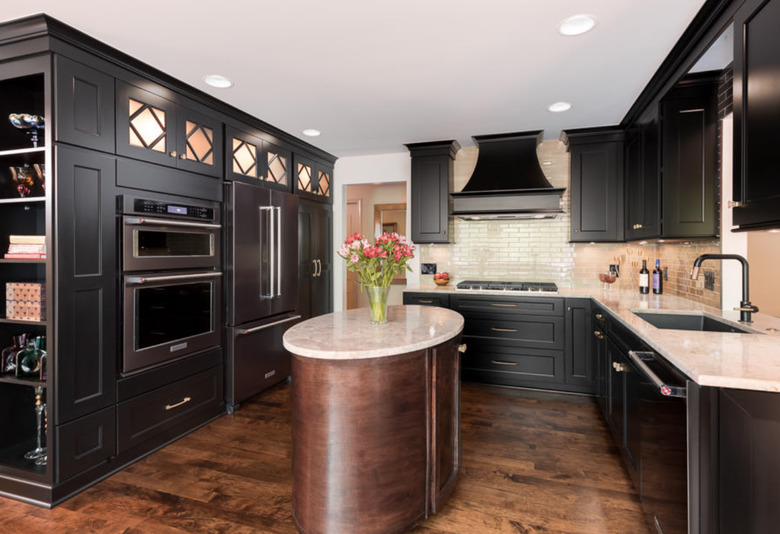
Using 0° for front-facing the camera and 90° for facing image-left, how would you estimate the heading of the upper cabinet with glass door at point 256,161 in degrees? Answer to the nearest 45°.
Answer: approximately 315°

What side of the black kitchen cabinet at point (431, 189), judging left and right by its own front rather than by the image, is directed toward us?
front

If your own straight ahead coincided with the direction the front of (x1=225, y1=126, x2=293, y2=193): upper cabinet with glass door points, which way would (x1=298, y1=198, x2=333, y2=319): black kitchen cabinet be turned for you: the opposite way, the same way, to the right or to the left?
the same way

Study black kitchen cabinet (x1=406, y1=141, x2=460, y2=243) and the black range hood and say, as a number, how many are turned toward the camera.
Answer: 2

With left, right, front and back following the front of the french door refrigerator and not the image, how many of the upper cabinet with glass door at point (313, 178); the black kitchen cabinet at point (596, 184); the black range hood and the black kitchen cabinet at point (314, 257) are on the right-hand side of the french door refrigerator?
0

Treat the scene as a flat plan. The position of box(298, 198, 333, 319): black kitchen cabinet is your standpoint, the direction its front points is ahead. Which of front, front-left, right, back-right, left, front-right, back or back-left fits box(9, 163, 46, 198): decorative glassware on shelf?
right

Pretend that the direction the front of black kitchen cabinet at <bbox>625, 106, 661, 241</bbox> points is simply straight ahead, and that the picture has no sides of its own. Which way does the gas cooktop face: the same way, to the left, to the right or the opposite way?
to the left

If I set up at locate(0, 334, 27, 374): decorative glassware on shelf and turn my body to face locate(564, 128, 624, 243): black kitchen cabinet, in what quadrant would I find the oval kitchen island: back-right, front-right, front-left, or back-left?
front-right

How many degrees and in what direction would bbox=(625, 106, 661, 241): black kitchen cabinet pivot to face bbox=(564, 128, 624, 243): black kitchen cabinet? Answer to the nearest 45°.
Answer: approximately 45° to its right

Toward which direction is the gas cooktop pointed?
toward the camera

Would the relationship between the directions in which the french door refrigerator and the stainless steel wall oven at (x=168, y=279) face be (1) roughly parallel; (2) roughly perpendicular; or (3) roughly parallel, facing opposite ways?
roughly parallel

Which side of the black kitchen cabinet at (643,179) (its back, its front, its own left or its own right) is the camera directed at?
left

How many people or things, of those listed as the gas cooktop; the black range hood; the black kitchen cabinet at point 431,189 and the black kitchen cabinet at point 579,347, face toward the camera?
4

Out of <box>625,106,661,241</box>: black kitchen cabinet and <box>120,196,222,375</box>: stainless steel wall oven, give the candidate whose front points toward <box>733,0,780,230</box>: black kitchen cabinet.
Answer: the stainless steel wall oven

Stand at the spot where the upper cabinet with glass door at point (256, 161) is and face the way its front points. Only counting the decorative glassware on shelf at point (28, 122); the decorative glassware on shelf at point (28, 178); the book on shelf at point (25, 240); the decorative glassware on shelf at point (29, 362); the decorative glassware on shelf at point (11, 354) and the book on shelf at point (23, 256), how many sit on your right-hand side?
6

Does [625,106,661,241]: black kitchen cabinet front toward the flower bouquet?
no

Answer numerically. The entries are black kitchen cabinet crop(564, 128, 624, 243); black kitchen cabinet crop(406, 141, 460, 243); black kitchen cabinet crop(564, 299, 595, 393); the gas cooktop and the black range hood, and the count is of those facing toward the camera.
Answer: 5

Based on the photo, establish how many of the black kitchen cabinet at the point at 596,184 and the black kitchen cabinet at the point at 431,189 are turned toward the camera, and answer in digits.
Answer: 2

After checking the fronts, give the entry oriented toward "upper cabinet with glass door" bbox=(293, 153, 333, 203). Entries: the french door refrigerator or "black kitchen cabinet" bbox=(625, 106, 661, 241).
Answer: the black kitchen cabinet
